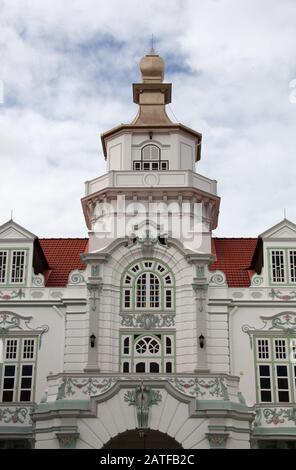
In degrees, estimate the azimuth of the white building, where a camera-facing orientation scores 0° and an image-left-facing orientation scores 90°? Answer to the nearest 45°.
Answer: approximately 0°
